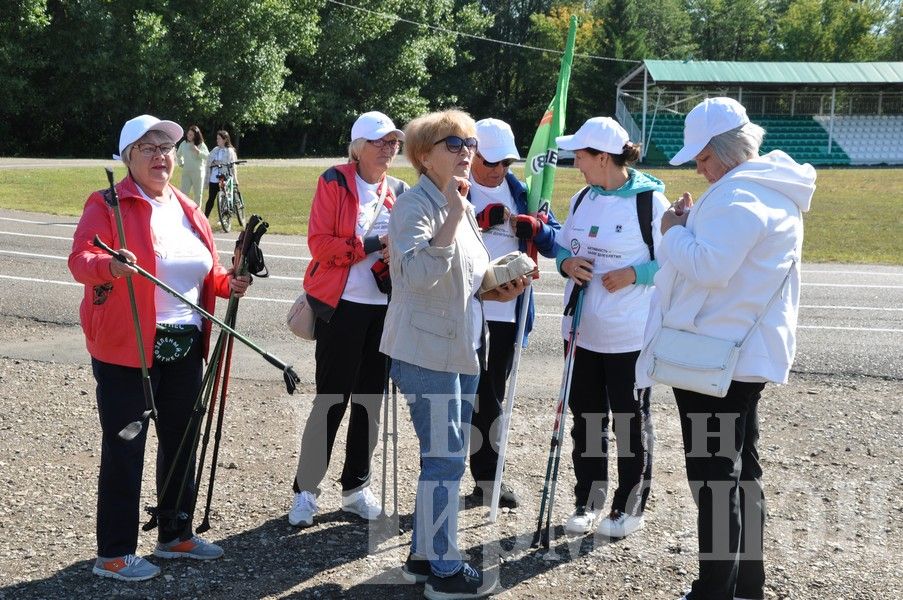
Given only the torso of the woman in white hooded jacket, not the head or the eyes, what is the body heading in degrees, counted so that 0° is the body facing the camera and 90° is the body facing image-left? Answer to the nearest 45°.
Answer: approximately 90°

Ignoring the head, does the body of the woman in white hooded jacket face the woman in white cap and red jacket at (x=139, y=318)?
yes

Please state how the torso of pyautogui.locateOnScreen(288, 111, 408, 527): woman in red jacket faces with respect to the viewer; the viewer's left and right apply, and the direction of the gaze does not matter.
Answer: facing the viewer and to the right of the viewer

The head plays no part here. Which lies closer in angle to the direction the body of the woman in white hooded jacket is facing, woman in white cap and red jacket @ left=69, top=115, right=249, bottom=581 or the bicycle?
the woman in white cap and red jacket

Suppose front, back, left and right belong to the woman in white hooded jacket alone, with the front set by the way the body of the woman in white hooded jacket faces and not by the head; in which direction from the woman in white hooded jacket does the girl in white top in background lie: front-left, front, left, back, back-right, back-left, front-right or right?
front-right

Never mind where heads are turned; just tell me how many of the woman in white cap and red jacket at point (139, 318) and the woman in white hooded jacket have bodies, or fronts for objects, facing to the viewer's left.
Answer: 1

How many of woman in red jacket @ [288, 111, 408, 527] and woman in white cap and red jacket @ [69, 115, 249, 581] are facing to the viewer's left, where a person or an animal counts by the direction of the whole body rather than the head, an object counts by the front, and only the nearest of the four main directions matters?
0

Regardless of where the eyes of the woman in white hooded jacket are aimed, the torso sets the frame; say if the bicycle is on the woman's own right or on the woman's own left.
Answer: on the woman's own right

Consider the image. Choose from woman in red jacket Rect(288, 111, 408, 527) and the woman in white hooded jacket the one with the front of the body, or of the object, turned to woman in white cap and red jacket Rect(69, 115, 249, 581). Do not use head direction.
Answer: the woman in white hooded jacket
